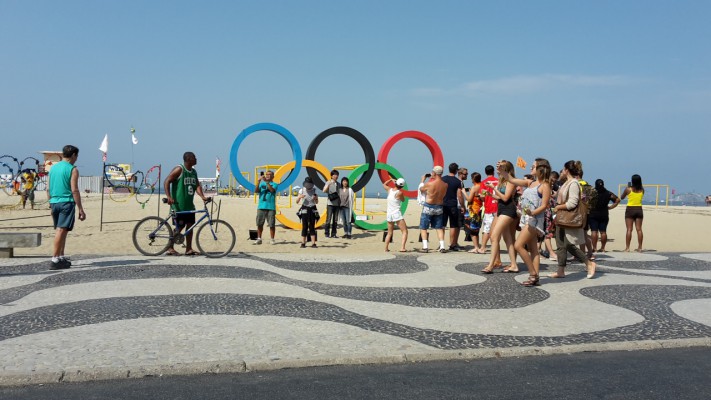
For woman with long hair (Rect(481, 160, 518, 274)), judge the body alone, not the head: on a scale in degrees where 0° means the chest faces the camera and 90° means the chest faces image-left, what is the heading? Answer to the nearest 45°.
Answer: approximately 90°

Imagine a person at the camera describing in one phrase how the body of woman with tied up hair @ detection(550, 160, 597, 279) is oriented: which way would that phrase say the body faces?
to the viewer's left

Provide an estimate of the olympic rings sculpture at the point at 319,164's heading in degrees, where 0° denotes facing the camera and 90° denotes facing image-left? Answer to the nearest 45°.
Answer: approximately 0°

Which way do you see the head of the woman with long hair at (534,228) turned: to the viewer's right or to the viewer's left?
to the viewer's left

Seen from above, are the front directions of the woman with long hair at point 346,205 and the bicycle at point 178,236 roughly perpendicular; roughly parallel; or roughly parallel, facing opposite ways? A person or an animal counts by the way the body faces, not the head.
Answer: roughly perpendicular

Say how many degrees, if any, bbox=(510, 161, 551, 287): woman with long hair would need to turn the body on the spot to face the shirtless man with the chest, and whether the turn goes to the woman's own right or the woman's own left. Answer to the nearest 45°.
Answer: approximately 45° to the woman's own right

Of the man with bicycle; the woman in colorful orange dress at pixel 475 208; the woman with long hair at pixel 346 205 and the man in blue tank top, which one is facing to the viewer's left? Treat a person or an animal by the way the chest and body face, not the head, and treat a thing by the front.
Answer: the woman in colorful orange dress at pixel 475 208

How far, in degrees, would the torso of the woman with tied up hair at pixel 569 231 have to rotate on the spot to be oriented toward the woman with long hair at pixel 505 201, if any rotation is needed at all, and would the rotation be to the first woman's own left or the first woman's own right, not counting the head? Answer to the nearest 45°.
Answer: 0° — they already face them

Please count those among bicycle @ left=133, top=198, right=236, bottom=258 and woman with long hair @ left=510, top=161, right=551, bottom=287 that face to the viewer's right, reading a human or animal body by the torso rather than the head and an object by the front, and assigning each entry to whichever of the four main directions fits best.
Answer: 1

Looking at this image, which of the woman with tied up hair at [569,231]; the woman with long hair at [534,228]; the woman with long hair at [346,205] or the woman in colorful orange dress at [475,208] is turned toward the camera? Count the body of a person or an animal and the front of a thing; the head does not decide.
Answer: the woman with long hair at [346,205]

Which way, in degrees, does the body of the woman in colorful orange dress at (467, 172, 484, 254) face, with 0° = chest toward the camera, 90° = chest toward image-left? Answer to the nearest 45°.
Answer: approximately 90°

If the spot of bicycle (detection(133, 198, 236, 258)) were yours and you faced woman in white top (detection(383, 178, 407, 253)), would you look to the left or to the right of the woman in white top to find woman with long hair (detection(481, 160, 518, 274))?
right

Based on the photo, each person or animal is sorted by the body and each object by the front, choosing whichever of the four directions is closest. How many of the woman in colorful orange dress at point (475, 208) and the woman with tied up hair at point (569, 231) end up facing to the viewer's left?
2
